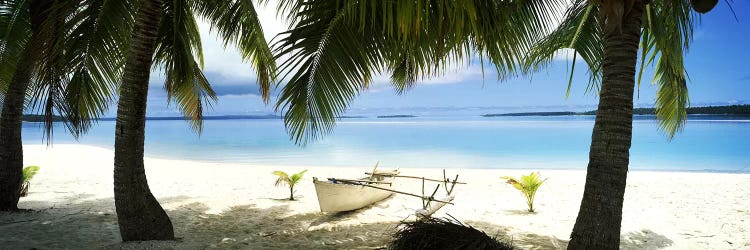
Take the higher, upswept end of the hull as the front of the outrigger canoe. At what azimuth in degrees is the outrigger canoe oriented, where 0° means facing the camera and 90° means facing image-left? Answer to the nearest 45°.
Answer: approximately 45°

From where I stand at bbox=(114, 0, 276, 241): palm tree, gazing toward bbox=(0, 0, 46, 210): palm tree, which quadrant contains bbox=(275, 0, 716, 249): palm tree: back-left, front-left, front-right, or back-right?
back-right

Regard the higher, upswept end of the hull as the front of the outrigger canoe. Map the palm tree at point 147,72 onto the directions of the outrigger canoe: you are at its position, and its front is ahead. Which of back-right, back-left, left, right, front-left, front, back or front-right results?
front

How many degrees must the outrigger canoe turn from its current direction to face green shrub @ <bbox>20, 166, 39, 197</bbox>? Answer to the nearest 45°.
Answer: approximately 45° to its right

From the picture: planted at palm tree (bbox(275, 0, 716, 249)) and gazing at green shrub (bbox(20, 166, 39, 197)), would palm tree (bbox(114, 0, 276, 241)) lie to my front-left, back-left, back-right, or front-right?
front-left

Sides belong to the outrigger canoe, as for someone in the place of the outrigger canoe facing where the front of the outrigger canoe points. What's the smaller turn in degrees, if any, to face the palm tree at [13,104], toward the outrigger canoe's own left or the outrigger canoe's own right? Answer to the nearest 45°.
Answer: approximately 45° to the outrigger canoe's own right
